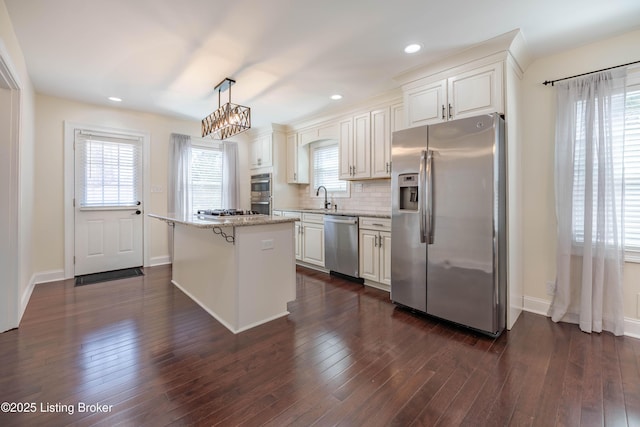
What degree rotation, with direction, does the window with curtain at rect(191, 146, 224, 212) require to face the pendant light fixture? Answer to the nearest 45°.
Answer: approximately 45° to its right

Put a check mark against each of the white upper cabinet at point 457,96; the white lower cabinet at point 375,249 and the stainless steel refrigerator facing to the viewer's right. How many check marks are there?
0

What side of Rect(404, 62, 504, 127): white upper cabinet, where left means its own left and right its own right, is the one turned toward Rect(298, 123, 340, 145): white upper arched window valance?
right

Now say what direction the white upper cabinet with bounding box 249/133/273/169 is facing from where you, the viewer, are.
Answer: facing the viewer and to the left of the viewer

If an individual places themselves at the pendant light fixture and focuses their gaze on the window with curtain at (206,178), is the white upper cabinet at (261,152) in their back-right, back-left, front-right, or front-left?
front-right

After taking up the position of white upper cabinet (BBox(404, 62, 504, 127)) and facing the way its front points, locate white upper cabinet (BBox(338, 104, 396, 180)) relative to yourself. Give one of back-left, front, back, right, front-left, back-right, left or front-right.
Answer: right

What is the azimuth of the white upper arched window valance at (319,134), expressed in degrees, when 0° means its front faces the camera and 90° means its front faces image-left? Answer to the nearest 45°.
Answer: approximately 45°

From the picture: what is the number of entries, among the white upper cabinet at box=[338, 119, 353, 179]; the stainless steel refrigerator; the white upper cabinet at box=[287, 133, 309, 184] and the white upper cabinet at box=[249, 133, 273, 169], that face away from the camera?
0

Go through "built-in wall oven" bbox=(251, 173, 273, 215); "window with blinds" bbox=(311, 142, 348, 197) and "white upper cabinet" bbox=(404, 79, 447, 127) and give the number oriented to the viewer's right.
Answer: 0

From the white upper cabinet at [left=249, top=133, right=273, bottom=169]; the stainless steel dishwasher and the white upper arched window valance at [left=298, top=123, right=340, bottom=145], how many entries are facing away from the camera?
0

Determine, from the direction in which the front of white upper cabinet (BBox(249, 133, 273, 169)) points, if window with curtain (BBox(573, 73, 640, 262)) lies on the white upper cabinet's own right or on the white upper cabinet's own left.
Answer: on the white upper cabinet's own left

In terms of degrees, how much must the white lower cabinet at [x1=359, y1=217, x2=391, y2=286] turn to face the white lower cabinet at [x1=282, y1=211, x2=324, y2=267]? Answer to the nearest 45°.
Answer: approximately 90° to its right

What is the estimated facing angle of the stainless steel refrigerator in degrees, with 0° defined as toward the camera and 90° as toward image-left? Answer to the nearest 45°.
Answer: approximately 45°
